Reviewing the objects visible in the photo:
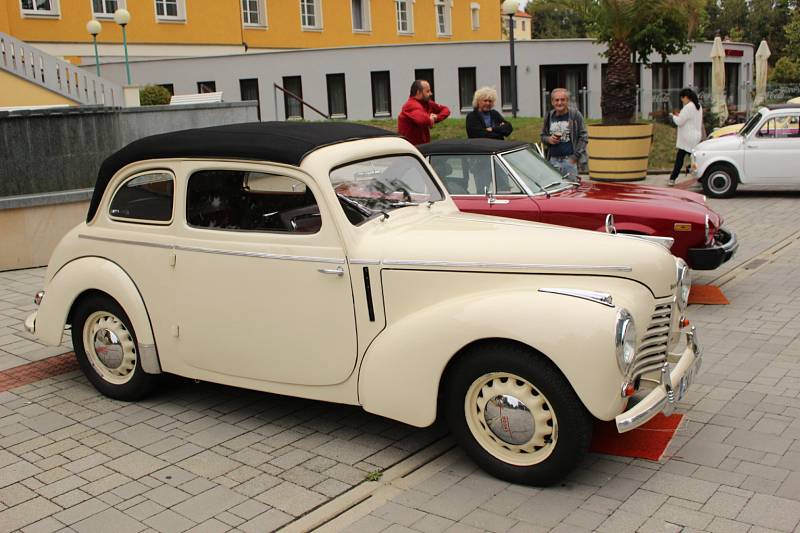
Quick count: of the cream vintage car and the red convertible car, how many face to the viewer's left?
0

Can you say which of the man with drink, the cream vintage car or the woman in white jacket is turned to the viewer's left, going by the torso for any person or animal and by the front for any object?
the woman in white jacket

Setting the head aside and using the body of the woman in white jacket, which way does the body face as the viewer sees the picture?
to the viewer's left

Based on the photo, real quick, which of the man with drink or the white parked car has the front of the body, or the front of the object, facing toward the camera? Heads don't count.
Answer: the man with drink

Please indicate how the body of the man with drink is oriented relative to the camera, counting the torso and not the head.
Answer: toward the camera

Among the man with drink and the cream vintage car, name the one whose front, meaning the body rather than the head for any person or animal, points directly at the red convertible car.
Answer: the man with drink

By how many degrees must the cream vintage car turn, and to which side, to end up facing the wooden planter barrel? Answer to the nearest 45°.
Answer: approximately 90° to its left

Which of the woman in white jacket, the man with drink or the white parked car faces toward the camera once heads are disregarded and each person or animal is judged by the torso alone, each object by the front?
the man with drink

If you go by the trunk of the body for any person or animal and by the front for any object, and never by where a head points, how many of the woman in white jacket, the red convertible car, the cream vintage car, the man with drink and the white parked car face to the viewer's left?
2

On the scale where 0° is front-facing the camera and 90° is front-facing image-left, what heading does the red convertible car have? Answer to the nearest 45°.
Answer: approximately 315°

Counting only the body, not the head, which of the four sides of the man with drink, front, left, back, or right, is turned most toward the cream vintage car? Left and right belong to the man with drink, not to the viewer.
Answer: front

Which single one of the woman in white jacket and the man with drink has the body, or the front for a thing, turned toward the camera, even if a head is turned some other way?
the man with drink

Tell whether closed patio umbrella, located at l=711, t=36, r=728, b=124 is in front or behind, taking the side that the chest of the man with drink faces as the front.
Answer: behind

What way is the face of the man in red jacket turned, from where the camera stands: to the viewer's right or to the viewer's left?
to the viewer's right

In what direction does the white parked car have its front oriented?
to the viewer's left

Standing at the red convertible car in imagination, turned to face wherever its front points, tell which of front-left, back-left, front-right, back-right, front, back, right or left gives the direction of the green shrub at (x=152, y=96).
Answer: back

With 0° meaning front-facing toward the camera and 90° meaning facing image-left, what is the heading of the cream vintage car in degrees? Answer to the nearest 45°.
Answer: approximately 315°

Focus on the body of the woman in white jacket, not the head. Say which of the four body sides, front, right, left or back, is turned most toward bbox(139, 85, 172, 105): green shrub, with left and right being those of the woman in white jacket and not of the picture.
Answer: front
